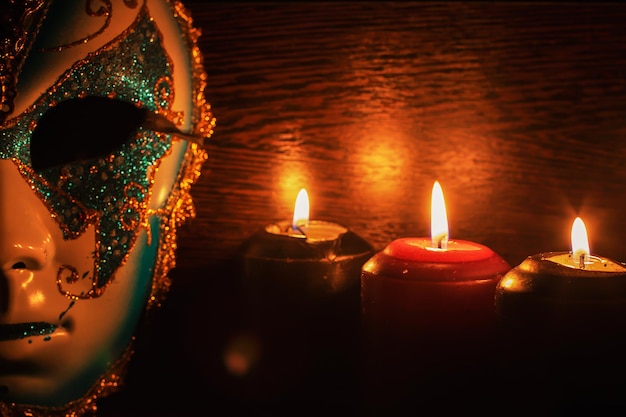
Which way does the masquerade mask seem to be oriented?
toward the camera

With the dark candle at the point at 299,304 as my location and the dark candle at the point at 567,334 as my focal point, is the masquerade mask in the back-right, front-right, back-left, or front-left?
back-right

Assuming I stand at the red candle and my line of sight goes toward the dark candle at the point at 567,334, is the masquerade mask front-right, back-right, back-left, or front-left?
back-right

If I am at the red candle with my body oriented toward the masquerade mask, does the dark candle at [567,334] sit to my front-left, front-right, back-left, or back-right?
back-left

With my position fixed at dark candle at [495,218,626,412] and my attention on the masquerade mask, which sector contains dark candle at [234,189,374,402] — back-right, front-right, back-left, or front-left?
front-right

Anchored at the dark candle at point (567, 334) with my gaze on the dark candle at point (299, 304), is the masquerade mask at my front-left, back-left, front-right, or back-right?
front-left

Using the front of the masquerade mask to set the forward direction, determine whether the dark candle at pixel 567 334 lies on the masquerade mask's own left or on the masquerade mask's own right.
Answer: on the masquerade mask's own left
